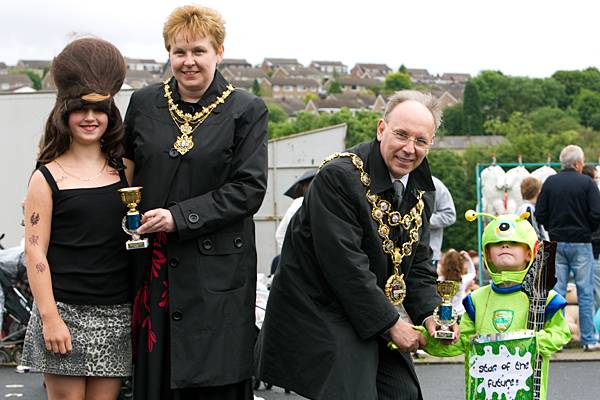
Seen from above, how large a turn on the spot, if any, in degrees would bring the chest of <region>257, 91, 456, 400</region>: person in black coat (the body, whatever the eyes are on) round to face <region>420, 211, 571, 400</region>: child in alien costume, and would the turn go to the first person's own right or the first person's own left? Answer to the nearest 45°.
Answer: approximately 45° to the first person's own left

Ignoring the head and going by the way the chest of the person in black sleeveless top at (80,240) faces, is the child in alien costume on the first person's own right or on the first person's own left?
on the first person's own left

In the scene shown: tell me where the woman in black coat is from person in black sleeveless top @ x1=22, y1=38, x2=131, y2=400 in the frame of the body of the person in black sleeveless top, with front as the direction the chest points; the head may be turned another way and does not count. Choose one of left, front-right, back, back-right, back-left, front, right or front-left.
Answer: left

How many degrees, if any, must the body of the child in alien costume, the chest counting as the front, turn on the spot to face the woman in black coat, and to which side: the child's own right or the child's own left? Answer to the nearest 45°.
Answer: approximately 90° to the child's own right

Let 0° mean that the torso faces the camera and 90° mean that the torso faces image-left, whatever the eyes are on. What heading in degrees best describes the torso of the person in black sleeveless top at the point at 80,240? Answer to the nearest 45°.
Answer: approximately 0°

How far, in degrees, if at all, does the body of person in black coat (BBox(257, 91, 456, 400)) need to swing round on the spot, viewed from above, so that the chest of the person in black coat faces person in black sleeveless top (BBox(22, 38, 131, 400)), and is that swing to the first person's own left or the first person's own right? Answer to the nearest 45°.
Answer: approximately 135° to the first person's own right

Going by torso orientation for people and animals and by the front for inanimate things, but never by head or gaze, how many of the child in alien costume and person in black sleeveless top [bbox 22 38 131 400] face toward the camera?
2
